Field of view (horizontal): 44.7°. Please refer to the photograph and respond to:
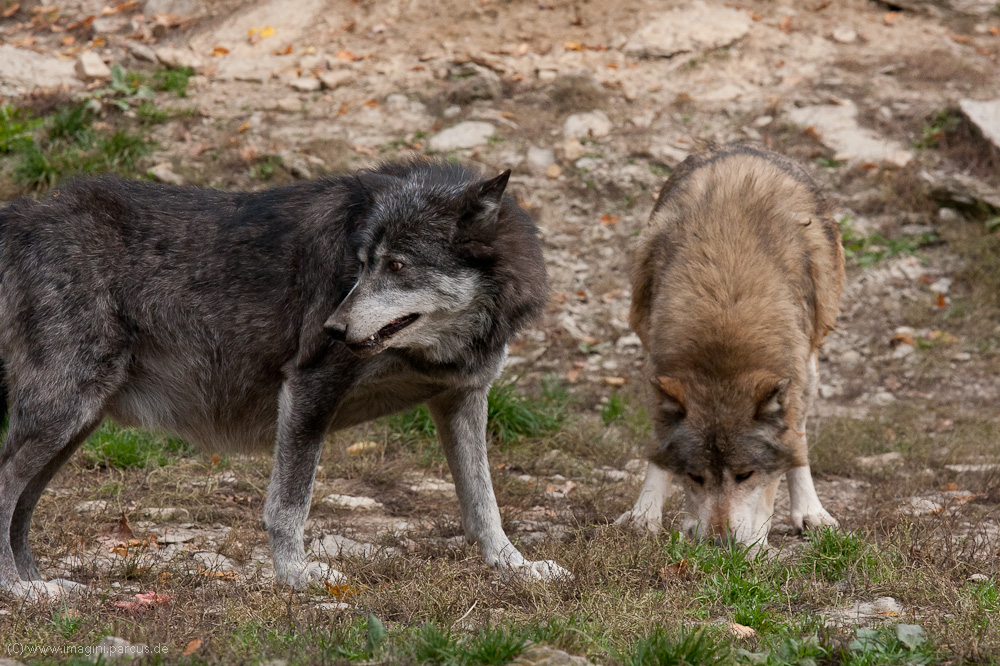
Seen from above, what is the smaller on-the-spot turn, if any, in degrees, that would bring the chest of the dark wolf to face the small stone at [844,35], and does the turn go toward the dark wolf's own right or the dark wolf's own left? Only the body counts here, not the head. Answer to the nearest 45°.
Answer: approximately 45° to the dark wolf's own left

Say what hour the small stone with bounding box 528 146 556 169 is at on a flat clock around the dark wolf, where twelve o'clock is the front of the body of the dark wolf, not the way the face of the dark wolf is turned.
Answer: The small stone is roughly at 10 o'clock from the dark wolf.

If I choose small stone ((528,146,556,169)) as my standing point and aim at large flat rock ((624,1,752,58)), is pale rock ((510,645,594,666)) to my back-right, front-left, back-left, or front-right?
back-right

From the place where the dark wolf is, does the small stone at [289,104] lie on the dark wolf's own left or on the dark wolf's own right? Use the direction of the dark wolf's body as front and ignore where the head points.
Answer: on the dark wolf's own left

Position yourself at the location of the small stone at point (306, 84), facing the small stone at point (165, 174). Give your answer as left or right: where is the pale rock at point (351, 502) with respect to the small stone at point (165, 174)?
left

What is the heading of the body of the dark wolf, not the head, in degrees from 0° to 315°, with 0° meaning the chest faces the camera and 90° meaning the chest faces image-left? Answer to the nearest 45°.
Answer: approximately 270°

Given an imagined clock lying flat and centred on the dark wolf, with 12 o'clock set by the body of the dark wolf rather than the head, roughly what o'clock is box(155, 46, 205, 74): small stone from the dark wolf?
The small stone is roughly at 9 o'clock from the dark wolf.

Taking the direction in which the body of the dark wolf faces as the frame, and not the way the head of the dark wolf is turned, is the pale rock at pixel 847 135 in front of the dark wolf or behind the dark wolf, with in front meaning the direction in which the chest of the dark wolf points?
in front

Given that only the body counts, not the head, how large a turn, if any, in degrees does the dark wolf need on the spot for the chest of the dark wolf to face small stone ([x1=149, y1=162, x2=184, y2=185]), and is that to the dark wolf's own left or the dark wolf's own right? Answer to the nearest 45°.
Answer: approximately 90° to the dark wolf's own left

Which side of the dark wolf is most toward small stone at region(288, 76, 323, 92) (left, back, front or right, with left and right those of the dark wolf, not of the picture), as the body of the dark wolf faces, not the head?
left

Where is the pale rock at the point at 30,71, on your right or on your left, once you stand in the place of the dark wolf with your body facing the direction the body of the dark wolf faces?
on your left

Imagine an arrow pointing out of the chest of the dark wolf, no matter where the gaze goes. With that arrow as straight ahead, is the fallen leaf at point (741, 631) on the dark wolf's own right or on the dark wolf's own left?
on the dark wolf's own right

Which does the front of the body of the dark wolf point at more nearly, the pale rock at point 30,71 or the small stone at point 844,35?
the small stone
